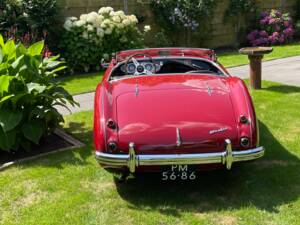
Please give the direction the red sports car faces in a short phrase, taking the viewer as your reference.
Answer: facing away from the viewer

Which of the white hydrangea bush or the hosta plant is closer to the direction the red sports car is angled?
the white hydrangea bush

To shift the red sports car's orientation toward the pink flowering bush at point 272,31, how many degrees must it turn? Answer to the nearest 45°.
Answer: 0° — it already faces it

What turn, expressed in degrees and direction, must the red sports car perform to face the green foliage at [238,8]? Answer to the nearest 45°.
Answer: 0° — it already faces it

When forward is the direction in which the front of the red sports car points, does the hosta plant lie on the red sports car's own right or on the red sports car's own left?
on the red sports car's own left

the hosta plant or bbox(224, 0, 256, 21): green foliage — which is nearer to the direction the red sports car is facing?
the green foliage

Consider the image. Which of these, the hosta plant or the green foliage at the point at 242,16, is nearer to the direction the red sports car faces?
the green foliage
